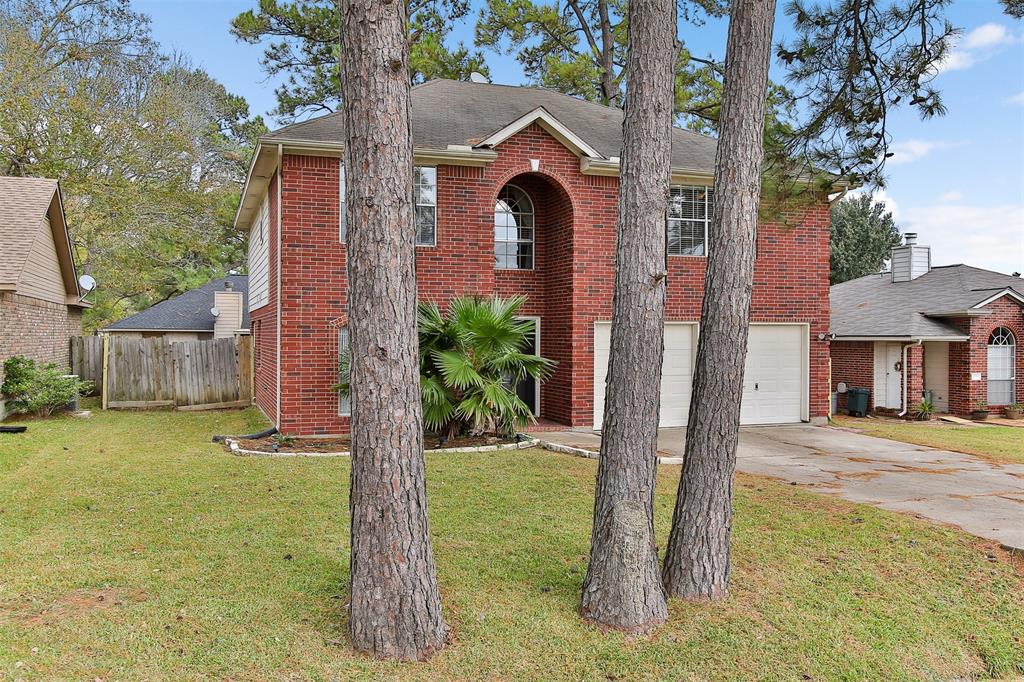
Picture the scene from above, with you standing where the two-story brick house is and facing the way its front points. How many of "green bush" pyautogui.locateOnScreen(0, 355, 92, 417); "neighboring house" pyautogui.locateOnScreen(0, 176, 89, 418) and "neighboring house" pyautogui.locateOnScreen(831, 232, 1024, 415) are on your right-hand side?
2

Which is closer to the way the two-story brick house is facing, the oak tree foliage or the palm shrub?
the palm shrub

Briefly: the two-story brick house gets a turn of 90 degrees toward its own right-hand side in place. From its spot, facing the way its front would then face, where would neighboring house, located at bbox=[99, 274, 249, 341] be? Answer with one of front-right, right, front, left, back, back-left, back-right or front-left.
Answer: front-right

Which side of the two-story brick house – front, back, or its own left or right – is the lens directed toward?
front

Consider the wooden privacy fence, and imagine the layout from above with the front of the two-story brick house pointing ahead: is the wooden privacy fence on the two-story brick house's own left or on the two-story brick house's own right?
on the two-story brick house's own right

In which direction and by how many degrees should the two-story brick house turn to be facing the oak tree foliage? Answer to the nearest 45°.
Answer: approximately 135° to its right

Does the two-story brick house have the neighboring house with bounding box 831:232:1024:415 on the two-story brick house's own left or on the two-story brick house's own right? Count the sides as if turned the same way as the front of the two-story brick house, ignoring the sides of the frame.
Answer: on the two-story brick house's own left

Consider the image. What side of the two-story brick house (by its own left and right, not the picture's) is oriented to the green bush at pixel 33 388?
right

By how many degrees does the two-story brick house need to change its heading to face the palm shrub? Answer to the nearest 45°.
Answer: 0° — it already faces it

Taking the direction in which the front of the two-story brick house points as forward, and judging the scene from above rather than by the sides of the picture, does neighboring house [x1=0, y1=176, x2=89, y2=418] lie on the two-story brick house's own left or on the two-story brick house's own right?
on the two-story brick house's own right
